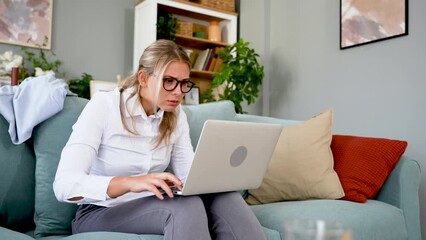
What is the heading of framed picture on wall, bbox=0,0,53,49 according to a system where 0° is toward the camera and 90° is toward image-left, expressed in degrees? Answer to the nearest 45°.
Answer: approximately 315°

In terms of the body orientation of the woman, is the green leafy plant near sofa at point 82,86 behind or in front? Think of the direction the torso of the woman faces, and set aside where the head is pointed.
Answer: behind

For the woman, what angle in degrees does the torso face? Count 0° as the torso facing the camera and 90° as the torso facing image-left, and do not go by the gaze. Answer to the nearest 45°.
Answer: approximately 315°

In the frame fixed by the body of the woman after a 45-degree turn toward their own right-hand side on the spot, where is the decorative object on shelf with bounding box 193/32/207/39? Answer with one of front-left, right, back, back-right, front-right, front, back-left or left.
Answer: back

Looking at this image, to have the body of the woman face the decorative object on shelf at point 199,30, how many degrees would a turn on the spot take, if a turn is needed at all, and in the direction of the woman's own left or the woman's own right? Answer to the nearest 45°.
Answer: approximately 135° to the woman's own left
